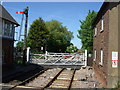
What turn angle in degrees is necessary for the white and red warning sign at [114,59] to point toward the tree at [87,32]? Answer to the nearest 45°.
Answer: approximately 180°

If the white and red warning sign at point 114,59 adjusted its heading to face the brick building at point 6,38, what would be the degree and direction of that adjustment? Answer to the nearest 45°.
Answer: approximately 135° to its right

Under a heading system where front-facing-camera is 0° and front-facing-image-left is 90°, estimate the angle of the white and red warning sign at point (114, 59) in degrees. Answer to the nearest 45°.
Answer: approximately 0°
